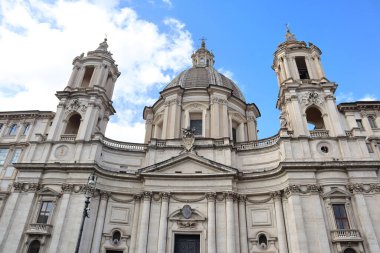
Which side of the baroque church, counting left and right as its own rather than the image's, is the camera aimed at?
front
